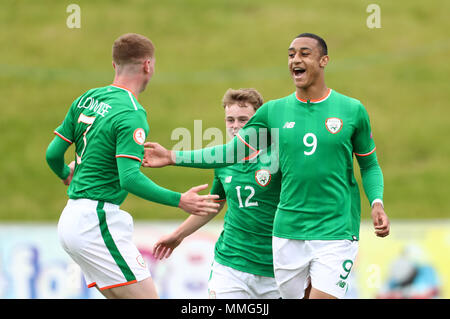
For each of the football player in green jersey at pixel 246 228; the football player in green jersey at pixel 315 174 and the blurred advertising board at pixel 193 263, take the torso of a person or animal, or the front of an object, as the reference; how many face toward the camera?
3

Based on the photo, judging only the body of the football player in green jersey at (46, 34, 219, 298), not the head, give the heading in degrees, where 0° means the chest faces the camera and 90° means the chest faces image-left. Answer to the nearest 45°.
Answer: approximately 225°

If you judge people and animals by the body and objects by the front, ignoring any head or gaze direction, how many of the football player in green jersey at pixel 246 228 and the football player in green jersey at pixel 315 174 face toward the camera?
2

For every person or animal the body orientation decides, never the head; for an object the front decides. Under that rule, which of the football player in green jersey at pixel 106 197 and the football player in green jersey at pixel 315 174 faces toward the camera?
the football player in green jersey at pixel 315 174

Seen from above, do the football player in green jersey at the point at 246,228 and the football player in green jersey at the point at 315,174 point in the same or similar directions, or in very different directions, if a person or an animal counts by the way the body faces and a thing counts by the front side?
same or similar directions

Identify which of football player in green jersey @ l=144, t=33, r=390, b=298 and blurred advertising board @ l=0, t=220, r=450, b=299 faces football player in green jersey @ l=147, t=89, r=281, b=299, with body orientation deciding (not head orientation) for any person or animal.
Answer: the blurred advertising board

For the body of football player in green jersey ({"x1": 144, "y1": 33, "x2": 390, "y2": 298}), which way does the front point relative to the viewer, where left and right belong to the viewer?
facing the viewer

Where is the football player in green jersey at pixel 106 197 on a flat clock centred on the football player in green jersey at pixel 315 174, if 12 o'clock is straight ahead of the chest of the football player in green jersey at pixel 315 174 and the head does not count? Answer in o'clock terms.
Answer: the football player in green jersey at pixel 106 197 is roughly at 3 o'clock from the football player in green jersey at pixel 315 174.

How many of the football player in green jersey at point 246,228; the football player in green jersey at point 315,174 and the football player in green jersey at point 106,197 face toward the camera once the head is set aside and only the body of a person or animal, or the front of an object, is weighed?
2

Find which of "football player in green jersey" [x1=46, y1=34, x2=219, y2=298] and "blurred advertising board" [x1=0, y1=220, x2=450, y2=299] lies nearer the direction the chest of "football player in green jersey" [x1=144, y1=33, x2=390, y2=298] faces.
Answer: the football player in green jersey

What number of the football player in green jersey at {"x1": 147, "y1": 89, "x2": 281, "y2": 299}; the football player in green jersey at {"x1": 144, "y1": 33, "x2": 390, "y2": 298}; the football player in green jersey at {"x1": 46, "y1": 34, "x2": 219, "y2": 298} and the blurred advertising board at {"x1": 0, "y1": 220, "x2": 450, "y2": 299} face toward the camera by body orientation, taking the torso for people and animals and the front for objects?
3

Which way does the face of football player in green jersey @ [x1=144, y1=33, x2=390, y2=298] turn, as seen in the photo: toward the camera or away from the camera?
toward the camera

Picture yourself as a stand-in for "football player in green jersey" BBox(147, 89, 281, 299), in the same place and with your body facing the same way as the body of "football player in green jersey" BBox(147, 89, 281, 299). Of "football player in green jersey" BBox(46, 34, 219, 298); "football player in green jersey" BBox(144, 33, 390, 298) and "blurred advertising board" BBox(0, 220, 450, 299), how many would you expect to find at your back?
1

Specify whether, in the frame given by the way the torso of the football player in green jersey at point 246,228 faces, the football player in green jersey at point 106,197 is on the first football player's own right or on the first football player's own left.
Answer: on the first football player's own right

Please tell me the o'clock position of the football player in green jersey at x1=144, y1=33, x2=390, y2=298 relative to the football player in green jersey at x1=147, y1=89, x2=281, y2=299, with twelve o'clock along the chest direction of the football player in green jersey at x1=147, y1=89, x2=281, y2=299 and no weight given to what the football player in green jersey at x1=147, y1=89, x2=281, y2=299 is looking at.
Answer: the football player in green jersey at x1=144, y1=33, x2=390, y2=298 is roughly at 11 o'clock from the football player in green jersey at x1=147, y1=89, x2=281, y2=299.

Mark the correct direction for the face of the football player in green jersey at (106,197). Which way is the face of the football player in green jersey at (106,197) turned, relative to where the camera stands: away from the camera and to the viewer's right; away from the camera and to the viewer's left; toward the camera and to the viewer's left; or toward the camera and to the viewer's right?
away from the camera and to the viewer's right

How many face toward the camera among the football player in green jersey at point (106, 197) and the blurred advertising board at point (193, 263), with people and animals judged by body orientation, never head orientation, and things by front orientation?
1

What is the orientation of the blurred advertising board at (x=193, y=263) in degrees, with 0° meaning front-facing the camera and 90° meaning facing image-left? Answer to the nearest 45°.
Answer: approximately 0°

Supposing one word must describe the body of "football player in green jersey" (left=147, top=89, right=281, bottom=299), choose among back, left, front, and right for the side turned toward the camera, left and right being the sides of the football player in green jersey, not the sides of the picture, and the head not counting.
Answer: front
